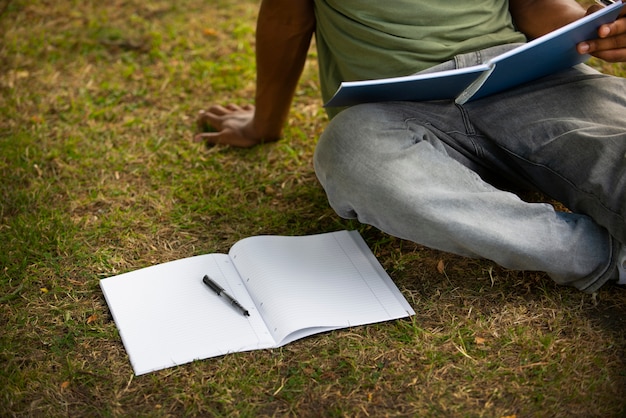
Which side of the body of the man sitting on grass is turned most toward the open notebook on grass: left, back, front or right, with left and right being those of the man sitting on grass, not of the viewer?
right

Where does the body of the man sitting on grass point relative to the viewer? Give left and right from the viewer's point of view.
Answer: facing the viewer and to the right of the viewer
